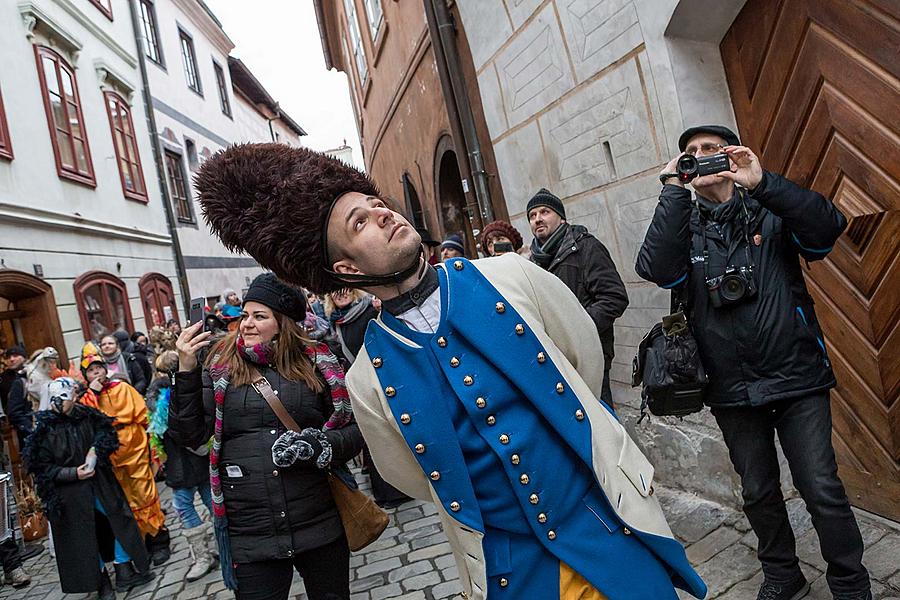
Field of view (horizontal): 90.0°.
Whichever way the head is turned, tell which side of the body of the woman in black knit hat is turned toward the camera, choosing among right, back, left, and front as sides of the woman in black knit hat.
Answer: front

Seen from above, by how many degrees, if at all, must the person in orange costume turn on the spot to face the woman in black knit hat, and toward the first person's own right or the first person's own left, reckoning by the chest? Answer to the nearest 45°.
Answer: approximately 45° to the first person's own left

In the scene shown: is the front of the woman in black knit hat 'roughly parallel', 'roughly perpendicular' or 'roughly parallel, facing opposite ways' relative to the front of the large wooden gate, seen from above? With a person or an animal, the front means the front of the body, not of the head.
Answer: roughly perpendicular

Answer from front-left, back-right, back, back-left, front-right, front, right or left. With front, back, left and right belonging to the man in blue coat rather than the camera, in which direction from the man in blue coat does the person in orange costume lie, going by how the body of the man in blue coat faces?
back-right

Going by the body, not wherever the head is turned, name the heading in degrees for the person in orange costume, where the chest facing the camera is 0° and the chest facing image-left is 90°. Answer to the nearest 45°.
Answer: approximately 45°

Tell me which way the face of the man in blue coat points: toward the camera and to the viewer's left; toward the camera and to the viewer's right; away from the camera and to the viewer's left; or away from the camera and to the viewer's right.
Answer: toward the camera and to the viewer's right

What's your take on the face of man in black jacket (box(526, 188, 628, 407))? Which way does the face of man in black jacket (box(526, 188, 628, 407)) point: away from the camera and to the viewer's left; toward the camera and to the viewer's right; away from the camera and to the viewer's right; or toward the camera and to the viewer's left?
toward the camera and to the viewer's left

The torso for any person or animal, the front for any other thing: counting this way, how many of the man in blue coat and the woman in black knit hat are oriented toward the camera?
2

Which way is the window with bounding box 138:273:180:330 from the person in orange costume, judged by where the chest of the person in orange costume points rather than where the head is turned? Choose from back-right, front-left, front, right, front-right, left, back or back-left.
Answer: back-right

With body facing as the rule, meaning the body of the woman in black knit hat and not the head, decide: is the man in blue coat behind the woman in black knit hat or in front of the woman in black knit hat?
in front

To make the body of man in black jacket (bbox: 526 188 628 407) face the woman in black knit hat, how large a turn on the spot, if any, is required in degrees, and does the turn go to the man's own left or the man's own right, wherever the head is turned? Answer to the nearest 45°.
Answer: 0° — they already face them
